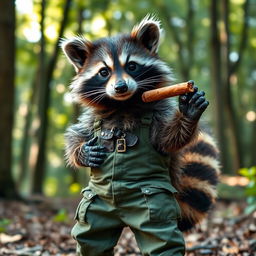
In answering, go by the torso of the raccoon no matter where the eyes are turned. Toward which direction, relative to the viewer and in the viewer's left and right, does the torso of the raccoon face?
facing the viewer

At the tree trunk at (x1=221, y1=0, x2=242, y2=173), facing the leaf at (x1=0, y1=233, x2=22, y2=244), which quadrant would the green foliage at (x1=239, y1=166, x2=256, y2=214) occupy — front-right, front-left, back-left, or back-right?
front-left

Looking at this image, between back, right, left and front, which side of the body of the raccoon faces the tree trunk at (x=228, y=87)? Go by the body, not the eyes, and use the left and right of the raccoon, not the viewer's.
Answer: back

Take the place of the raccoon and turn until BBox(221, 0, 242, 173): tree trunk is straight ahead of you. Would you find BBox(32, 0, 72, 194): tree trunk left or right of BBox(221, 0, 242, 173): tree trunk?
left

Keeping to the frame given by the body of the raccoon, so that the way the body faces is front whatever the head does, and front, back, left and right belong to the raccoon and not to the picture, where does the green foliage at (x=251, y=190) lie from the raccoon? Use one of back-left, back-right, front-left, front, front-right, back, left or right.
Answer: back-left

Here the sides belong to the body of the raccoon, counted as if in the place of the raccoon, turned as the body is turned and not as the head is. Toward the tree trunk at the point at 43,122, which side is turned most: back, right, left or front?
back

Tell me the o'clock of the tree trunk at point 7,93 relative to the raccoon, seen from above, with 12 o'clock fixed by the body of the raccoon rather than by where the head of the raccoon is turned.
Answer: The tree trunk is roughly at 5 o'clock from the raccoon.

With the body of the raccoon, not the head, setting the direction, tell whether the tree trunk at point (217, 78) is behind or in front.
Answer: behind
